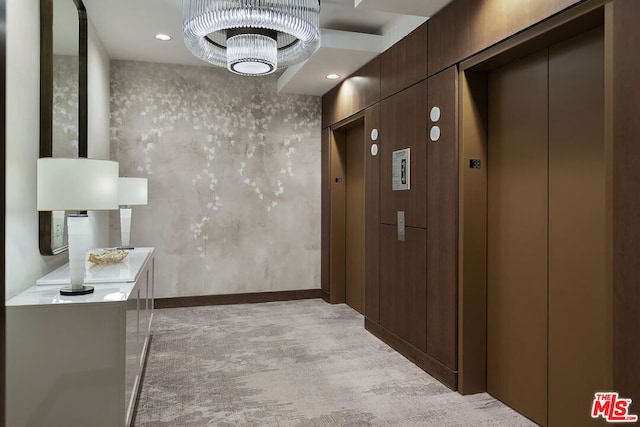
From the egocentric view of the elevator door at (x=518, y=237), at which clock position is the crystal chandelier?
The crystal chandelier is roughly at 1 o'clock from the elevator door.

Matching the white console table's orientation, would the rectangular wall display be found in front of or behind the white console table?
in front

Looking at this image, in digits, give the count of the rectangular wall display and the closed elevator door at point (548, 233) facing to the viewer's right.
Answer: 0

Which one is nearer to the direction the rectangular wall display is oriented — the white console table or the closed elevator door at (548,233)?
the white console table

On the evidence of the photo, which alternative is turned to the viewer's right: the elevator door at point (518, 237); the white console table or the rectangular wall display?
the white console table

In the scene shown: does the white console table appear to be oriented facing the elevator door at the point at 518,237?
yes

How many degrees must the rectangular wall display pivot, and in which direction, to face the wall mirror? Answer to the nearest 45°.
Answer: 0° — it already faces it

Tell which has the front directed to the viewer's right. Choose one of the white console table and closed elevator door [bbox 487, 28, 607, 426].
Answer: the white console table

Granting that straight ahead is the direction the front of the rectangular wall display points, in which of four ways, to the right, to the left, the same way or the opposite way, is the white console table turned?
the opposite way

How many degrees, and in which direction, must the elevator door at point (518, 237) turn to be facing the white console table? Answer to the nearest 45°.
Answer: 0° — it already faces it

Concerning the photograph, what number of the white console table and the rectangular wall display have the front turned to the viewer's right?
1

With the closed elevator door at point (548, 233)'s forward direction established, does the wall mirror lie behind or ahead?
ahead

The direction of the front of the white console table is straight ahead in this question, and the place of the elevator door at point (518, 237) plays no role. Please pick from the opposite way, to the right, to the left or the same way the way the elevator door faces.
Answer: the opposite way

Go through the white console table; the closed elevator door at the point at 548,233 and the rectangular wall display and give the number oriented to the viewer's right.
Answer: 1

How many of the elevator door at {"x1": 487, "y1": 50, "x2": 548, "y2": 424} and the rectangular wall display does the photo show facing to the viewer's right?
0

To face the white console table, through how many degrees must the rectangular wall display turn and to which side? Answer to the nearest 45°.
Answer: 0° — it already faces it

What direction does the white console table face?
to the viewer's right

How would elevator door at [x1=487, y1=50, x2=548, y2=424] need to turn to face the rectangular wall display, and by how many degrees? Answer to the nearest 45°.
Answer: approximately 90° to its right
